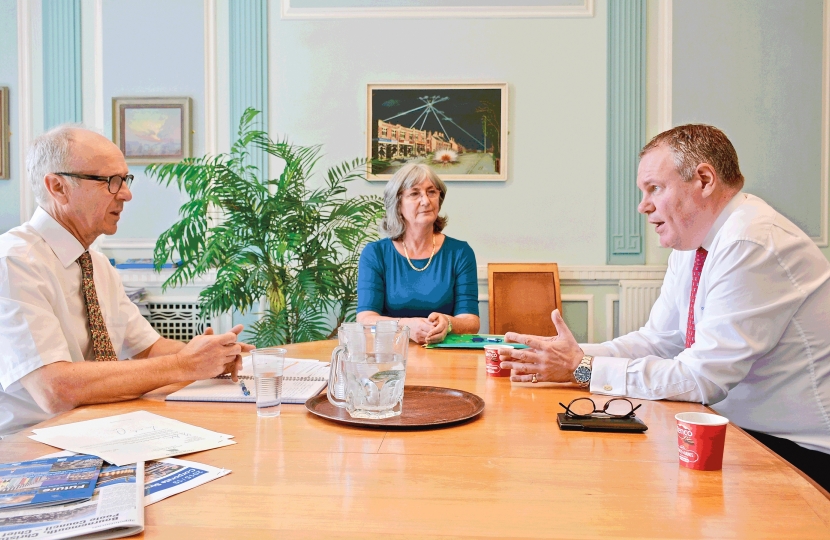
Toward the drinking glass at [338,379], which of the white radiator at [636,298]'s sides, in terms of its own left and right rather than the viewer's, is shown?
front

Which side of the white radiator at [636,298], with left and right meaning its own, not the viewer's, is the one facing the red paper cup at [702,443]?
front

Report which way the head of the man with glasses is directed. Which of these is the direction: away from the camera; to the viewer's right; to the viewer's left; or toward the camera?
to the viewer's right

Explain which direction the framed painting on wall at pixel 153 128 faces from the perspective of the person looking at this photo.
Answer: facing the viewer

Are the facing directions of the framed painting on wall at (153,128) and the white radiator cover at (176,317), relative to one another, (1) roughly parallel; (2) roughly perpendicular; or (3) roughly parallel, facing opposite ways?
roughly parallel

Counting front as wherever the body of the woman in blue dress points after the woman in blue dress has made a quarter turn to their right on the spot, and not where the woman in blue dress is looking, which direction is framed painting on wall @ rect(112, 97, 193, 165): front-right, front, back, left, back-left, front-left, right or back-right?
front-right

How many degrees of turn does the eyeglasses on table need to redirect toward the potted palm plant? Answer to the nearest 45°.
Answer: approximately 45° to its left

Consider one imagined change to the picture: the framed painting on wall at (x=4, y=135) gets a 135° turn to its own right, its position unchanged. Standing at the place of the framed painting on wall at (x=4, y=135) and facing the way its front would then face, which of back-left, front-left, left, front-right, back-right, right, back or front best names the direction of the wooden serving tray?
back-left
